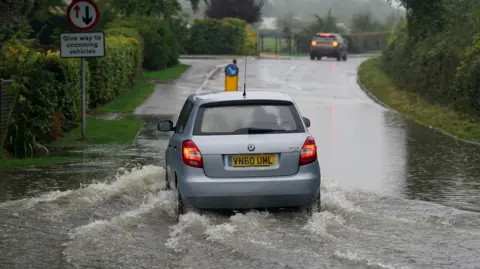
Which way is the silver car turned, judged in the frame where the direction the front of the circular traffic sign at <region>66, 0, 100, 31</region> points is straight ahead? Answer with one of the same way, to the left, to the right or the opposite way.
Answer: the opposite way

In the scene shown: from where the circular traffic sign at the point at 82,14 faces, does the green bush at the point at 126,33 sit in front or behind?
behind

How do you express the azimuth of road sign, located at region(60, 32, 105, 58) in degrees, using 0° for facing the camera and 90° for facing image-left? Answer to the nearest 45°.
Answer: approximately 0°

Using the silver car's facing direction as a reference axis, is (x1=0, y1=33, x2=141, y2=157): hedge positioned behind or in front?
in front

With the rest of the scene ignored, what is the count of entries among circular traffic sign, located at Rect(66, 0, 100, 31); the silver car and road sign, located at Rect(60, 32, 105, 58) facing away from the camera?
1

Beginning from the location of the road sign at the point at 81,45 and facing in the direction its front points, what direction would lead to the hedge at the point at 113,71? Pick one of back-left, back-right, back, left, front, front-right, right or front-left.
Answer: back

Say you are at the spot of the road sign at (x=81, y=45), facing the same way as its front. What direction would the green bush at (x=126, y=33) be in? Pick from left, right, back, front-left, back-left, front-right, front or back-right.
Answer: back

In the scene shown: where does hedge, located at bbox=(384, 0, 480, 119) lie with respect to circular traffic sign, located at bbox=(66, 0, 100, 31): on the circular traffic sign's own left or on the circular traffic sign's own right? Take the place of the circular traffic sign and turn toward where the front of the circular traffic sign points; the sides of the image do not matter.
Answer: on the circular traffic sign's own left

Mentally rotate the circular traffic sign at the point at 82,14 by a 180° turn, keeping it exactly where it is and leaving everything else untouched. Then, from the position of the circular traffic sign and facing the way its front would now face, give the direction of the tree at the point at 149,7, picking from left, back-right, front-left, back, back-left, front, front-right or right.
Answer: front

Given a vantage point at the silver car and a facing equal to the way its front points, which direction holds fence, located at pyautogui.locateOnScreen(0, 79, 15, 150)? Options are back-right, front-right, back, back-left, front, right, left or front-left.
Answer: front-left

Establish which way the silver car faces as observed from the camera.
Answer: facing away from the viewer

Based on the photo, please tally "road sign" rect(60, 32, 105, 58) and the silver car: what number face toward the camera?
1

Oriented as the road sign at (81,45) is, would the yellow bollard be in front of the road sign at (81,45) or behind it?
behind

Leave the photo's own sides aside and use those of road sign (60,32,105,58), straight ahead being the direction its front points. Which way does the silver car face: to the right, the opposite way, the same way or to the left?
the opposite way
